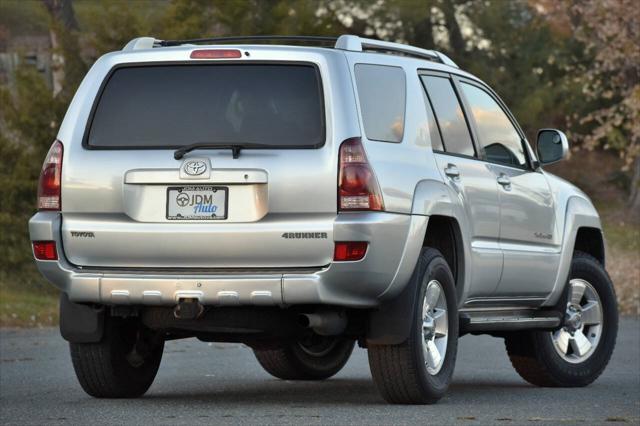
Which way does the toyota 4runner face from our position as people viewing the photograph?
facing away from the viewer and to the right of the viewer

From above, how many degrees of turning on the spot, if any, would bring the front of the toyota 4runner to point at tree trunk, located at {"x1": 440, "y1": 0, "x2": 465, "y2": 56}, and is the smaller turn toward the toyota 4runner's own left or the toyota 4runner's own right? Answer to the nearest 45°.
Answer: approximately 45° to the toyota 4runner's own left

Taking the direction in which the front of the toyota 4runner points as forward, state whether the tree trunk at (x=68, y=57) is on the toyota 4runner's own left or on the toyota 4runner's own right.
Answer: on the toyota 4runner's own left

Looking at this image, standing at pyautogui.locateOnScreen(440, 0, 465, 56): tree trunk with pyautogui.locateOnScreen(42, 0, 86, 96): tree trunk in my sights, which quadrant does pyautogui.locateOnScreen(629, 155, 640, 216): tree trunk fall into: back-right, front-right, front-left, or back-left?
back-left
